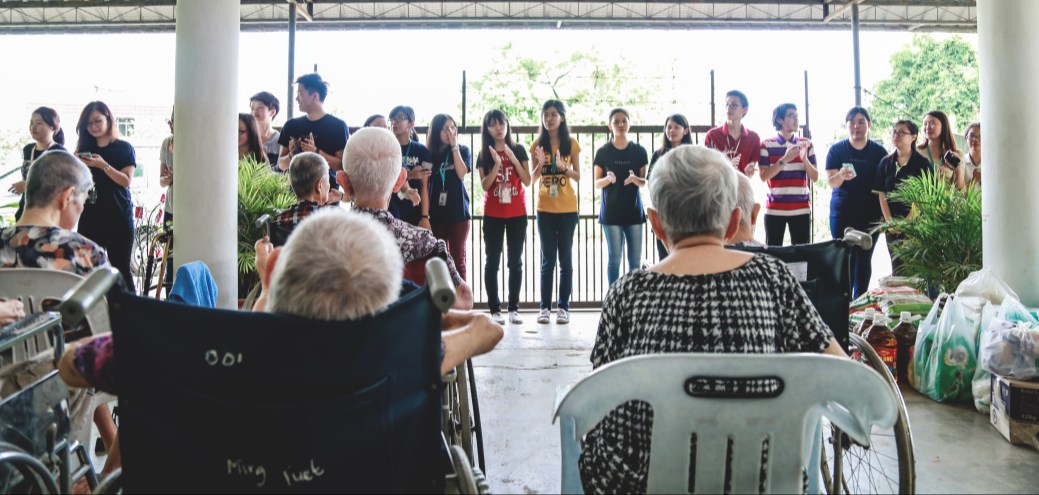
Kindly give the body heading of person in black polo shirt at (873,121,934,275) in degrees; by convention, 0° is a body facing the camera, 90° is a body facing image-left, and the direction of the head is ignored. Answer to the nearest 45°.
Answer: approximately 45°

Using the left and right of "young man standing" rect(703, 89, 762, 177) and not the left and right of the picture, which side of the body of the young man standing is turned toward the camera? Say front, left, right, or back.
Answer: front

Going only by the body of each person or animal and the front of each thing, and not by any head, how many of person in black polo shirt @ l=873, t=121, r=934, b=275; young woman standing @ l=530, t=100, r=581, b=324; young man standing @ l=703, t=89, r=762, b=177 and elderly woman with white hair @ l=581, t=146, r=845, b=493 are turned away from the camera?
1

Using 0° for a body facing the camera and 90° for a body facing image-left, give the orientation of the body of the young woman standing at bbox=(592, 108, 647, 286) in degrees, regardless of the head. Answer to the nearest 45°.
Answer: approximately 0°

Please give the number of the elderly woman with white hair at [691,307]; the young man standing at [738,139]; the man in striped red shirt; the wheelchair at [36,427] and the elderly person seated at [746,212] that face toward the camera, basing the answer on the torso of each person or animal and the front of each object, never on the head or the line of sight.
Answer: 2

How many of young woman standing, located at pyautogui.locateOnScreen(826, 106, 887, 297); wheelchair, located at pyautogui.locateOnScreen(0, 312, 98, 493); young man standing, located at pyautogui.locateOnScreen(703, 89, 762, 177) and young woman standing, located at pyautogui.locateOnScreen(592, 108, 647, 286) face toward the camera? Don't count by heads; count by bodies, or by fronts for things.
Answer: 3

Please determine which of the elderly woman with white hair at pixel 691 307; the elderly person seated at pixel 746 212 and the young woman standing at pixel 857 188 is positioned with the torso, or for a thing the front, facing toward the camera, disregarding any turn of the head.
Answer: the young woman standing

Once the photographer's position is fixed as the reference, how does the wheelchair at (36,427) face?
facing away from the viewer and to the right of the viewer

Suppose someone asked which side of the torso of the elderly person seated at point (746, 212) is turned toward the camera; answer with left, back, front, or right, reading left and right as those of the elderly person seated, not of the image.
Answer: back

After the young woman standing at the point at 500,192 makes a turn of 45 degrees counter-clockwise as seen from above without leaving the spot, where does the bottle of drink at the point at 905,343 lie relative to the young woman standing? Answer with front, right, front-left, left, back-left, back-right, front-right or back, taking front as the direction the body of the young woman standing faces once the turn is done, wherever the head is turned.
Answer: front

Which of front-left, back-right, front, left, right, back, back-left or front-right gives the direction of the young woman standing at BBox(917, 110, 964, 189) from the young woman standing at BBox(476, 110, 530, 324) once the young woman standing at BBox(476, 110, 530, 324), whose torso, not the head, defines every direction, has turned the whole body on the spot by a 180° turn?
right

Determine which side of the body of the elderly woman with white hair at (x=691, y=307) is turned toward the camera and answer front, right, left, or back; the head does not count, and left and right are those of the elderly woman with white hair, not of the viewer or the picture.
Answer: back

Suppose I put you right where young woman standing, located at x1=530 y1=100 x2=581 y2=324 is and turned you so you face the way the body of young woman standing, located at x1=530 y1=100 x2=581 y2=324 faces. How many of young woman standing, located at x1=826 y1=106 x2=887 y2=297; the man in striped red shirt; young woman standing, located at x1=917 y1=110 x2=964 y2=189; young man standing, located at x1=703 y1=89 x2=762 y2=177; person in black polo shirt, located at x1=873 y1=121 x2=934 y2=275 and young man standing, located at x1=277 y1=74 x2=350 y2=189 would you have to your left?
5

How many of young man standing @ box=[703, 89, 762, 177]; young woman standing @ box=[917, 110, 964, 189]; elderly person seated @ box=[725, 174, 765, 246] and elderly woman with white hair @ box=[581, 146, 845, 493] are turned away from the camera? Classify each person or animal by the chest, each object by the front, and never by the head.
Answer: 2

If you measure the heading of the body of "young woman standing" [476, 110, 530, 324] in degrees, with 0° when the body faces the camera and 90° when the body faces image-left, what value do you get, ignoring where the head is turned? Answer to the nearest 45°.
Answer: approximately 0°

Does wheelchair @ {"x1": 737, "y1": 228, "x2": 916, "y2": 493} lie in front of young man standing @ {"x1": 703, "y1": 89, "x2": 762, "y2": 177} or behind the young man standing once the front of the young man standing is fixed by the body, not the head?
in front
